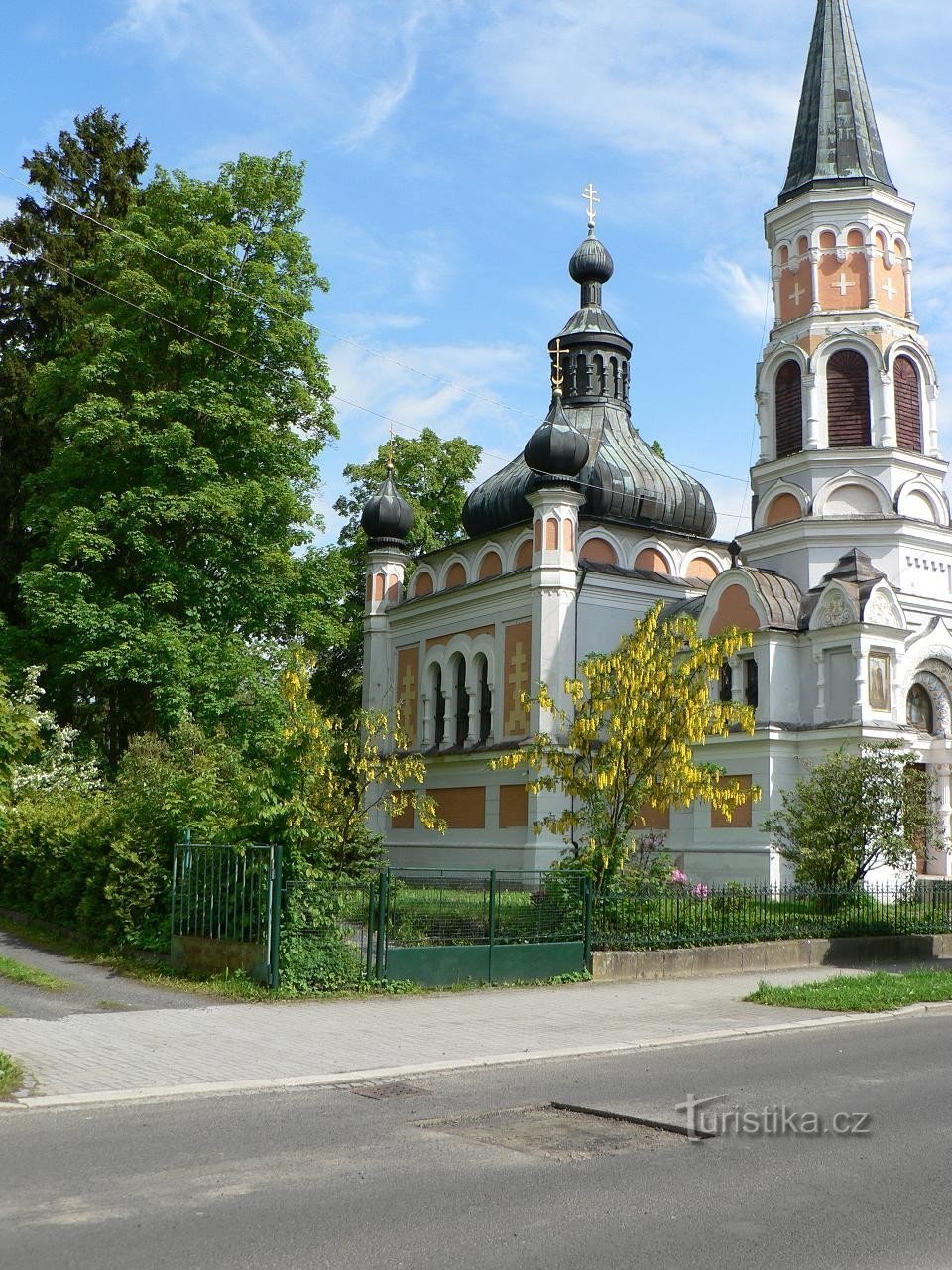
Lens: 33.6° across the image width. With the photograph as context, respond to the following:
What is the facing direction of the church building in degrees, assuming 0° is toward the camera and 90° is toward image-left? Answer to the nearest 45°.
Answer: approximately 315°

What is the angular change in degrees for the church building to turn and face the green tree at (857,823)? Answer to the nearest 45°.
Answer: approximately 45° to its right

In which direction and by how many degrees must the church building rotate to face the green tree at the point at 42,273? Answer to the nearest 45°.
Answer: approximately 135° to its right

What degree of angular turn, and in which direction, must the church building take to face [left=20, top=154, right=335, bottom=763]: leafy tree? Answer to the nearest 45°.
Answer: approximately 135° to its right

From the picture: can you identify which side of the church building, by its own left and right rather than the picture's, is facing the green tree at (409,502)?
back

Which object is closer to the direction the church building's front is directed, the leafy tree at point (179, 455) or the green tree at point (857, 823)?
the green tree

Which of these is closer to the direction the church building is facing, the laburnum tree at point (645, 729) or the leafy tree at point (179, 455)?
the laburnum tree

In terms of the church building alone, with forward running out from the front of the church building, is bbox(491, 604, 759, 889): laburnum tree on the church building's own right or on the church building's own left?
on the church building's own right

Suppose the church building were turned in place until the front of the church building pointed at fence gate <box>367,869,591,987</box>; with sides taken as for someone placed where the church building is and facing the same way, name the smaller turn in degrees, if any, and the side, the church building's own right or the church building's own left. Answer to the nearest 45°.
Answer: approximately 45° to the church building's own right

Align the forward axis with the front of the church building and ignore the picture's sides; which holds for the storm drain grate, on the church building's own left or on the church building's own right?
on the church building's own right
